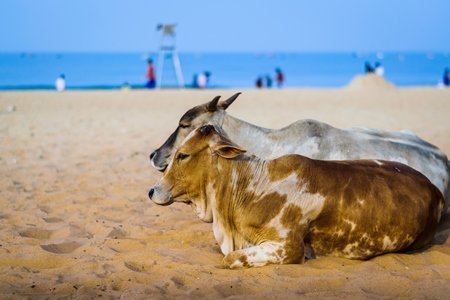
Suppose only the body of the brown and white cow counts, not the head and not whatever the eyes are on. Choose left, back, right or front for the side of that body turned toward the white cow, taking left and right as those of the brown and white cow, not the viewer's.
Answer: right

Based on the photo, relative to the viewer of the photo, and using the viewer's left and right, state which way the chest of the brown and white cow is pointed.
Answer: facing to the left of the viewer

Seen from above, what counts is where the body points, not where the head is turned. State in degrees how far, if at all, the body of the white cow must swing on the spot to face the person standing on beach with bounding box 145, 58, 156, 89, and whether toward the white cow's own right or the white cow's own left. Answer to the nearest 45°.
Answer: approximately 90° to the white cow's own right

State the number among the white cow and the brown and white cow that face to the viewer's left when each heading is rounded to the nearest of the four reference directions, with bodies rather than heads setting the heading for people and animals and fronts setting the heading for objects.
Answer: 2

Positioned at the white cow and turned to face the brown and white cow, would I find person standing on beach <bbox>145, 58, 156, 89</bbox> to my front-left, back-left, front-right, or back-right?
back-right

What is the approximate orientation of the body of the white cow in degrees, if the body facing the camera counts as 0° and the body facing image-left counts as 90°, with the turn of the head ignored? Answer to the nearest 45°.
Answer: approximately 90°

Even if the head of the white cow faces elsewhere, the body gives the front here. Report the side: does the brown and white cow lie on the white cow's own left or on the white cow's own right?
on the white cow's own left

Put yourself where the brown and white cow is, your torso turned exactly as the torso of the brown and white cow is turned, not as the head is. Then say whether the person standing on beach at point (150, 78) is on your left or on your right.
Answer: on your right
